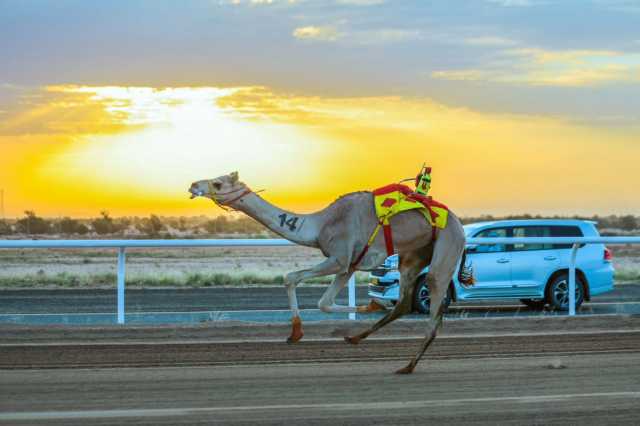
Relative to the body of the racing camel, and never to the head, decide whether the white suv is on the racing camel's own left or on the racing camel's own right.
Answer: on the racing camel's own right

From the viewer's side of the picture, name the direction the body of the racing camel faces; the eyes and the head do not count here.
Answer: to the viewer's left
